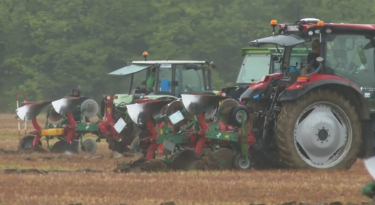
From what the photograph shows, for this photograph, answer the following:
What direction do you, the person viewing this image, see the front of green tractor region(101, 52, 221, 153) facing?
facing away from the viewer and to the right of the viewer

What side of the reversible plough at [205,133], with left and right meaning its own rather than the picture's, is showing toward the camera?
right

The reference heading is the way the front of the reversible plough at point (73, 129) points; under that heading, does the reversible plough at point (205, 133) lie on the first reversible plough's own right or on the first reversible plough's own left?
on the first reversible plough's own right

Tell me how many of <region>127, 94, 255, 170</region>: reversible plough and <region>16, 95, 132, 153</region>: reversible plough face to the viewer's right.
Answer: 2

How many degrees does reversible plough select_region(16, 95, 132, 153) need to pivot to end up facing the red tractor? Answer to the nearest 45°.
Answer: approximately 45° to its right

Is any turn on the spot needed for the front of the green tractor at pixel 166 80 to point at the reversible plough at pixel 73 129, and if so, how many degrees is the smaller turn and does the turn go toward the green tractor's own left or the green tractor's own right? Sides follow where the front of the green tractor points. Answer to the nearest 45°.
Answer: approximately 135° to the green tractor's own left

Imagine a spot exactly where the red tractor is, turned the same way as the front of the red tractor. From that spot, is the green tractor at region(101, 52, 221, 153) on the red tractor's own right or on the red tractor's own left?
on the red tractor's own left

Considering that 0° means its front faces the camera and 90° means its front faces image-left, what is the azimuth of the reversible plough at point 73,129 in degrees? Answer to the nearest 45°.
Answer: approximately 270°

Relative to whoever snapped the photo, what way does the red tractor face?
facing away from the viewer and to the right of the viewer
